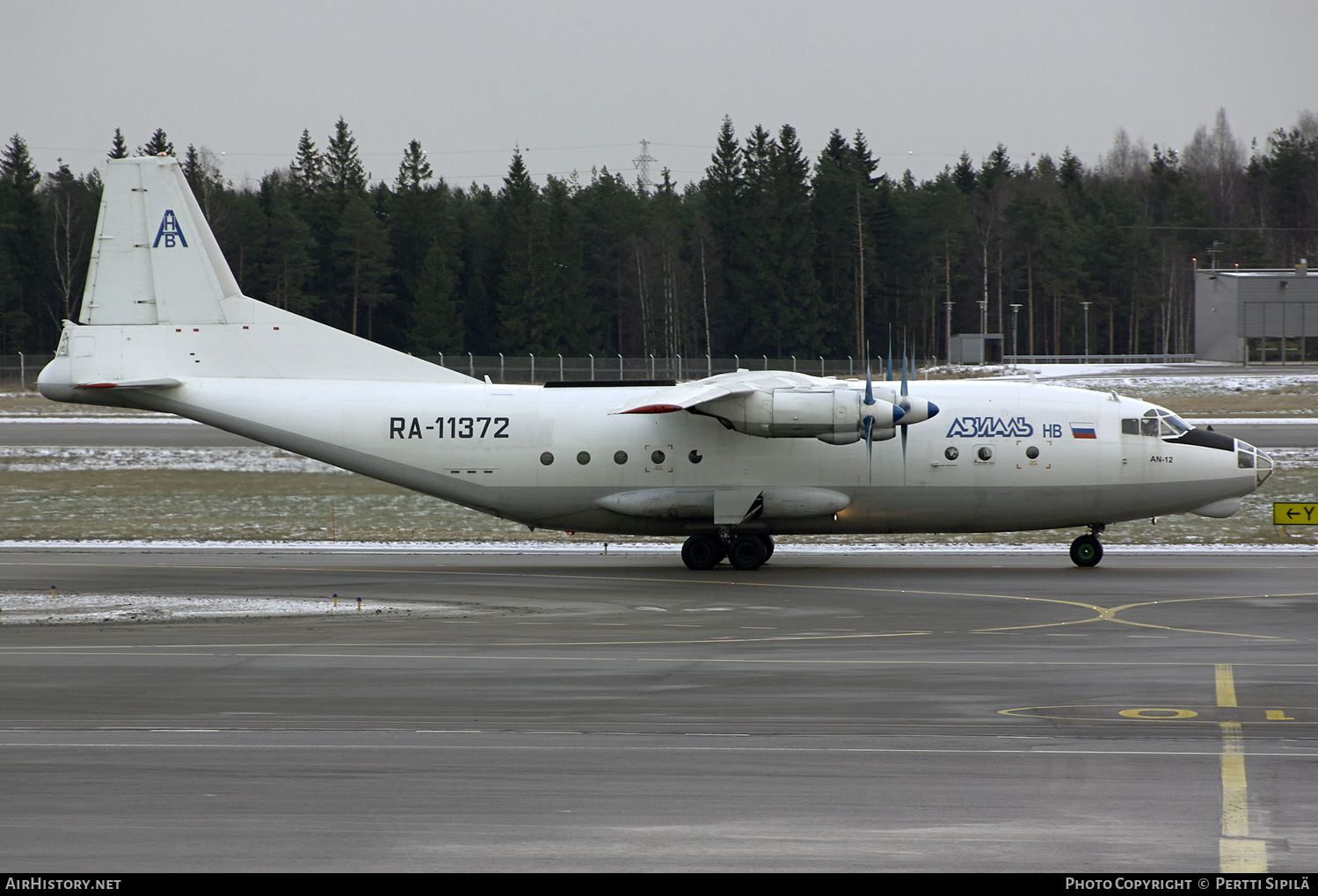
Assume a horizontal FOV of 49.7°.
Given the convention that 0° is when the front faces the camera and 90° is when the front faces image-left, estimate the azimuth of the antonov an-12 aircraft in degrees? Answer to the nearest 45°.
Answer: approximately 270°

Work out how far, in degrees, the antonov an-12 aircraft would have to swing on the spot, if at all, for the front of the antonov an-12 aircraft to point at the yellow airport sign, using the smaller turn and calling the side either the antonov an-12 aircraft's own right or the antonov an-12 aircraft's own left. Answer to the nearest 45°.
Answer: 0° — it already faces it

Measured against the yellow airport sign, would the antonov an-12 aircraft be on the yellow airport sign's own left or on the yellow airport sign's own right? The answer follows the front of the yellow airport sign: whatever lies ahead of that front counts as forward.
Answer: on the yellow airport sign's own right

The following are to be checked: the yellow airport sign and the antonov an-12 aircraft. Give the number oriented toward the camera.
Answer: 1

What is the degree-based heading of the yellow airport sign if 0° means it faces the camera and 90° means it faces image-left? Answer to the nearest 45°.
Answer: approximately 0°
